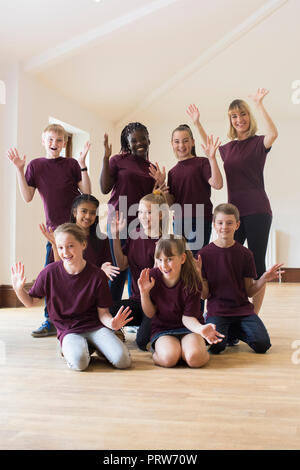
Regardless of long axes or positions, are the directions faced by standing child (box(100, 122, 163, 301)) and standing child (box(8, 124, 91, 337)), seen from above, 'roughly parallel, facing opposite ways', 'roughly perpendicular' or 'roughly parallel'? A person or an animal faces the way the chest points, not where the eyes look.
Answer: roughly parallel

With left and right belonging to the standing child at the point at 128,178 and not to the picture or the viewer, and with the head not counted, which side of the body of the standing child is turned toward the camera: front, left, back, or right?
front

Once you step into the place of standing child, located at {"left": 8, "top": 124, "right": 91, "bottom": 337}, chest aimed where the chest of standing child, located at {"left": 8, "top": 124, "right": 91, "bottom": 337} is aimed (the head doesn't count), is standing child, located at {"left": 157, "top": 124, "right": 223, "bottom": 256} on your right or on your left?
on your left

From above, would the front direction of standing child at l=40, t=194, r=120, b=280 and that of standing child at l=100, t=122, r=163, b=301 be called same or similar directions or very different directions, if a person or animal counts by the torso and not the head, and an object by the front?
same or similar directions

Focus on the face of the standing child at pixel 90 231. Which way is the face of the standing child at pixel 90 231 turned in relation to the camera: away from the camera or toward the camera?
toward the camera

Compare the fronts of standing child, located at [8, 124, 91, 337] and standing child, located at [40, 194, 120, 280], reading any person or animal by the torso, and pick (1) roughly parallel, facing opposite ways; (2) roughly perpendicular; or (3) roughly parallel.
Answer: roughly parallel

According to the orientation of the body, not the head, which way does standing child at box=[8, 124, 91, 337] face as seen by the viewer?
toward the camera

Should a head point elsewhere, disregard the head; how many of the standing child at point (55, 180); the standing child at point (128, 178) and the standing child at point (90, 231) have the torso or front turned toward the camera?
3

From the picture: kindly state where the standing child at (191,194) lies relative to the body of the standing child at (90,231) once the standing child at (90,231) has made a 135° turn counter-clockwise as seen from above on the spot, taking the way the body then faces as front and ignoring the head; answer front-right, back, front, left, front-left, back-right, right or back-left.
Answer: front-right

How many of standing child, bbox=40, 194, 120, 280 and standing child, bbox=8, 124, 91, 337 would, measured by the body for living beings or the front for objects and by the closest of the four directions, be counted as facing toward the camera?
2
